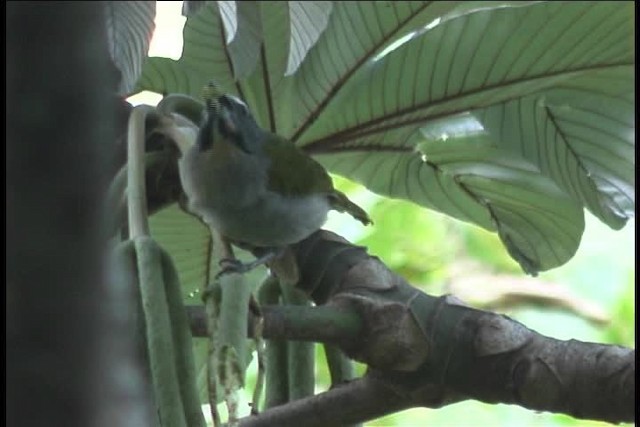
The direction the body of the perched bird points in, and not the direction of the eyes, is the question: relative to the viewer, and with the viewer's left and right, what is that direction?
facing the viewer and to the left of the viewer
